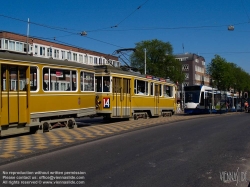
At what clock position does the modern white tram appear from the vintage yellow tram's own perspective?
The modern white tram is roughly at 12 o'clock from the vintage yellow tram.

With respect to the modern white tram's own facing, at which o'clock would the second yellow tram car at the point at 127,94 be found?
The second yellow tram car is roughly at 11 o'clock from the modern white tram.

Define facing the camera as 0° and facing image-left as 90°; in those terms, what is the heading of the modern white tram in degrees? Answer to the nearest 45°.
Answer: approximately 45°

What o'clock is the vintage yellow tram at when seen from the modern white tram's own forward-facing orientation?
The vintage yellow tram is roughly at 11 o'clock from the modern white tram.

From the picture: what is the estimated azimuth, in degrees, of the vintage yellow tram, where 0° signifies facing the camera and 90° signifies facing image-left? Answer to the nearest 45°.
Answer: approximately 225°
